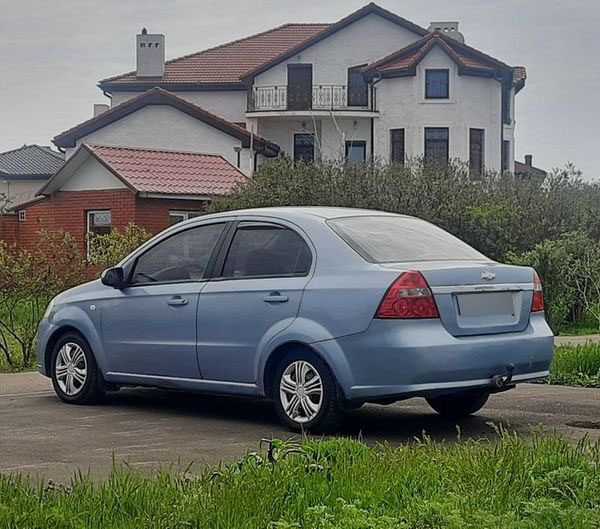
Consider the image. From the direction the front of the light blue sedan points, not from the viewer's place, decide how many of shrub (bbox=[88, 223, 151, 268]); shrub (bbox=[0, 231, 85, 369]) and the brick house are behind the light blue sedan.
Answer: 0

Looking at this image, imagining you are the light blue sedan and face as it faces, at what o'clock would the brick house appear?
The brick house is roughly at 1 o'clock from the light blue sedan.

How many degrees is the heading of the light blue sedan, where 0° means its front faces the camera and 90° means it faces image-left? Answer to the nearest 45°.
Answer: approximately 135°

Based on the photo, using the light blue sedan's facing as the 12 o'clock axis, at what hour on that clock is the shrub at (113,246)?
The shrub is roughly at 1 o'clock from the light blue sedan.

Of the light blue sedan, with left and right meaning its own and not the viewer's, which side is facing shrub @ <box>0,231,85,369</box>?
front
